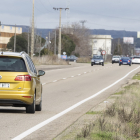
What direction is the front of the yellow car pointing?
away from the camera
